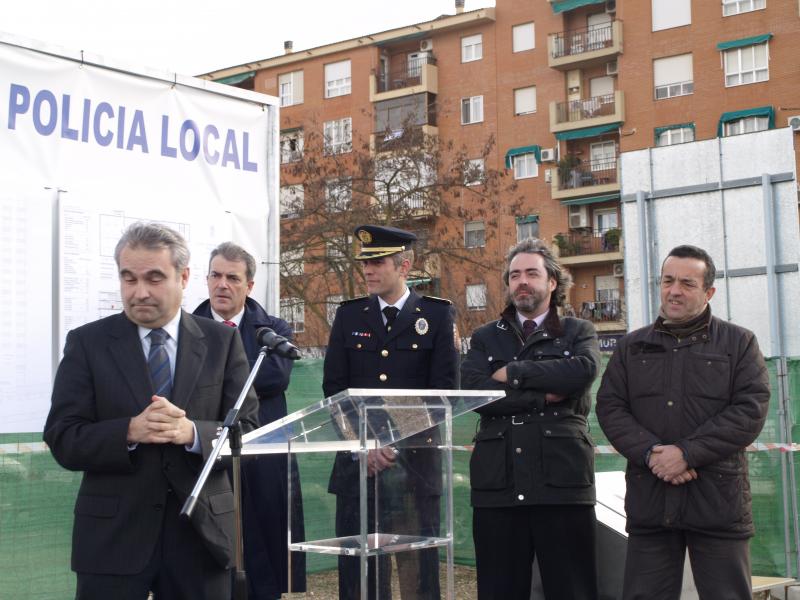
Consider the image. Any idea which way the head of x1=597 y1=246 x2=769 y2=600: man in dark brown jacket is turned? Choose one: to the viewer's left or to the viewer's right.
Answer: to the viewer's left

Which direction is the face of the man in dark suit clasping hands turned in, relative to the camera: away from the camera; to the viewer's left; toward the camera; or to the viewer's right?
toward the camera

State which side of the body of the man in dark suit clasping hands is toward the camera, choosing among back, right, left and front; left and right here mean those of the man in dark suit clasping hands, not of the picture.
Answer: front

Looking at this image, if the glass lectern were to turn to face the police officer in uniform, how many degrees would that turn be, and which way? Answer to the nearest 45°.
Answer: approximately 135° to its left

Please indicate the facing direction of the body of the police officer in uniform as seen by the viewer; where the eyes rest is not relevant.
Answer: toward the camera

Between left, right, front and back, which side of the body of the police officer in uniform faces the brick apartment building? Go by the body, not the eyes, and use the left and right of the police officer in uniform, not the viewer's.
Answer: back

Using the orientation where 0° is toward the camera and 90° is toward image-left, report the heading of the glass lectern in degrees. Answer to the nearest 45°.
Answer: approximately 315°

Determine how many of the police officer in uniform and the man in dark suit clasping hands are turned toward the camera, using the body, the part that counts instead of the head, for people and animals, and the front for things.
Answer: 2

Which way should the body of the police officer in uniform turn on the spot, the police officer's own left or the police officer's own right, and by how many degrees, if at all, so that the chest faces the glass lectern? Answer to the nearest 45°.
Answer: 0° — they already face it

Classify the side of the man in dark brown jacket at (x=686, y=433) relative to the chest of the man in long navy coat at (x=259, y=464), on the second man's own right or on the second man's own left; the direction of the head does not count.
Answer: on the second man's own left

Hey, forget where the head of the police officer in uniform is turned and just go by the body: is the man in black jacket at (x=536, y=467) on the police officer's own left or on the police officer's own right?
on the police officer's own left

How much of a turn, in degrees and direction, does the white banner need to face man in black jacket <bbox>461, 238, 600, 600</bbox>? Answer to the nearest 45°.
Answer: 0° — it already faces them

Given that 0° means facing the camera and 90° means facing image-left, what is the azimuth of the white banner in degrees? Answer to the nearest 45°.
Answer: approximately 315°
